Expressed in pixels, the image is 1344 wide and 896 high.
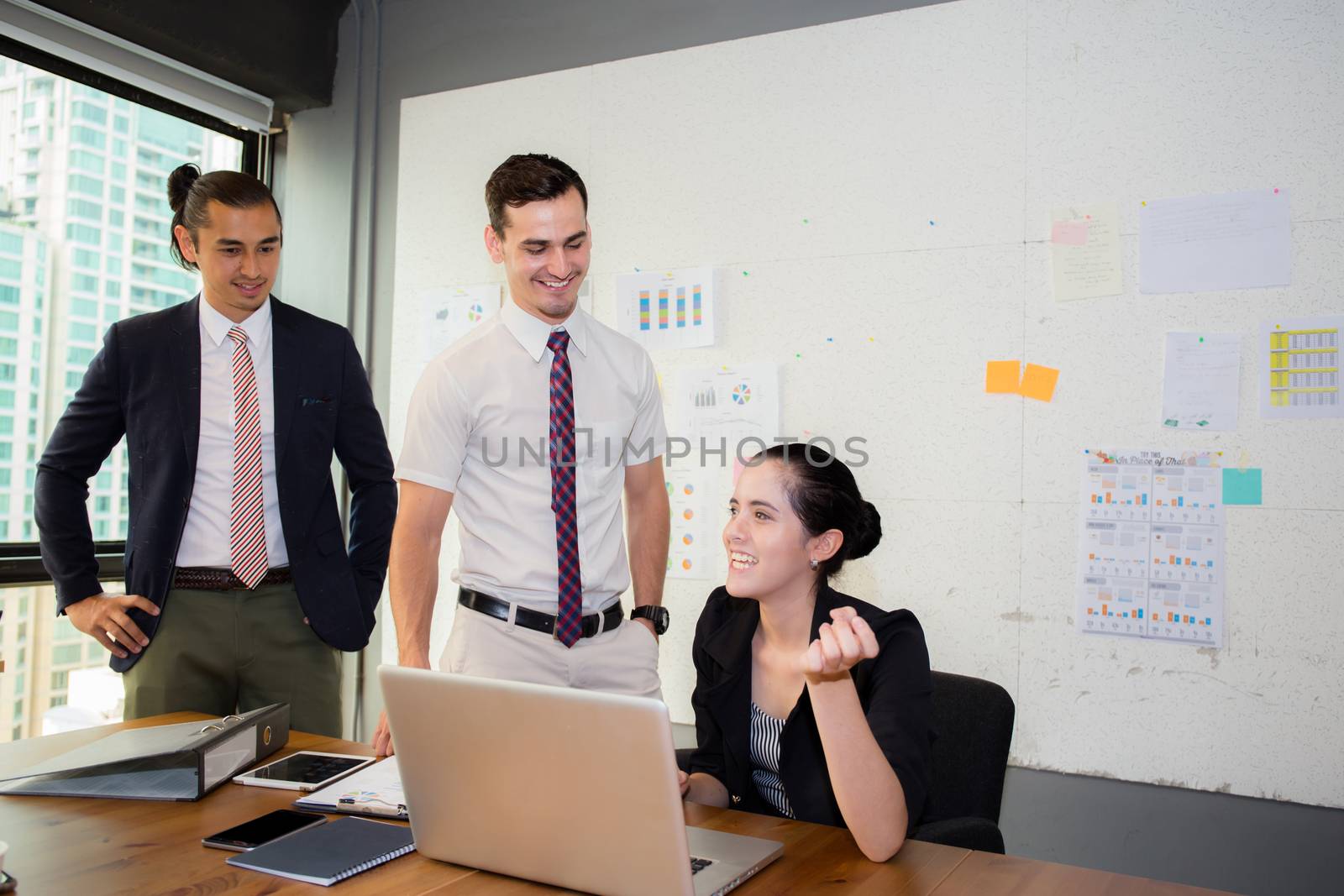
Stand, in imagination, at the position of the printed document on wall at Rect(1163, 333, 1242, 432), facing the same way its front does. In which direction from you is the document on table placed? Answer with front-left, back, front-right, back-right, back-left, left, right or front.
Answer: front-right

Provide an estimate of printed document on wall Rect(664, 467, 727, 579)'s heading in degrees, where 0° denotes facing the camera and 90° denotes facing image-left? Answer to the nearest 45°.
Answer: approximately 0°

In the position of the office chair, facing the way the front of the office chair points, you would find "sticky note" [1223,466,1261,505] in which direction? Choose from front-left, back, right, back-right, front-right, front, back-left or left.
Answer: back

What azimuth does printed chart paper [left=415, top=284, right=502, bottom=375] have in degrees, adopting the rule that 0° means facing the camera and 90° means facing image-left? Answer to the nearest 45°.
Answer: approximately 0°

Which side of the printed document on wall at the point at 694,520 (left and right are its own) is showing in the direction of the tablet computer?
front

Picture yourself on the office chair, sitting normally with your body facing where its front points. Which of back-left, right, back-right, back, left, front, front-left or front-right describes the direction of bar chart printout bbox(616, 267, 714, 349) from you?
right

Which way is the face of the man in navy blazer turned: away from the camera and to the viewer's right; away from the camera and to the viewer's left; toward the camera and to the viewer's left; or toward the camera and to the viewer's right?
toward the camera and to the viewer's right

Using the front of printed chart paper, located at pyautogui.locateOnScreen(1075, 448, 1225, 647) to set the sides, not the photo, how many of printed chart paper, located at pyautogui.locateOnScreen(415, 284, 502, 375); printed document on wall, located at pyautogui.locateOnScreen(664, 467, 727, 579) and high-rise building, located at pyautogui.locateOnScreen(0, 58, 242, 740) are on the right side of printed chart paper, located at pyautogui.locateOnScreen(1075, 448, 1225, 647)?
3
